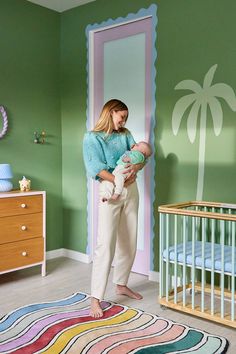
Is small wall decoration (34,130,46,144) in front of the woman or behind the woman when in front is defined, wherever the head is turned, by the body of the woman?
behind

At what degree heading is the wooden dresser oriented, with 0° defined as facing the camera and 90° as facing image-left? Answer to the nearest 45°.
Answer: approximately 315°

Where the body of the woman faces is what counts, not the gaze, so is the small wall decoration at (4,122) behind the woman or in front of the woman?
behind

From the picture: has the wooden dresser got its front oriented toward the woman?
yes

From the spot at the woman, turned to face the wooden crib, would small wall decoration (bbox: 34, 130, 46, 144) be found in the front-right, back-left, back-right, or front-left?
back-left

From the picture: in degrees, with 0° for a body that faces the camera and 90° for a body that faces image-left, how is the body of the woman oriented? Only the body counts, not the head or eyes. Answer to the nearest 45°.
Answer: approximately 315°
